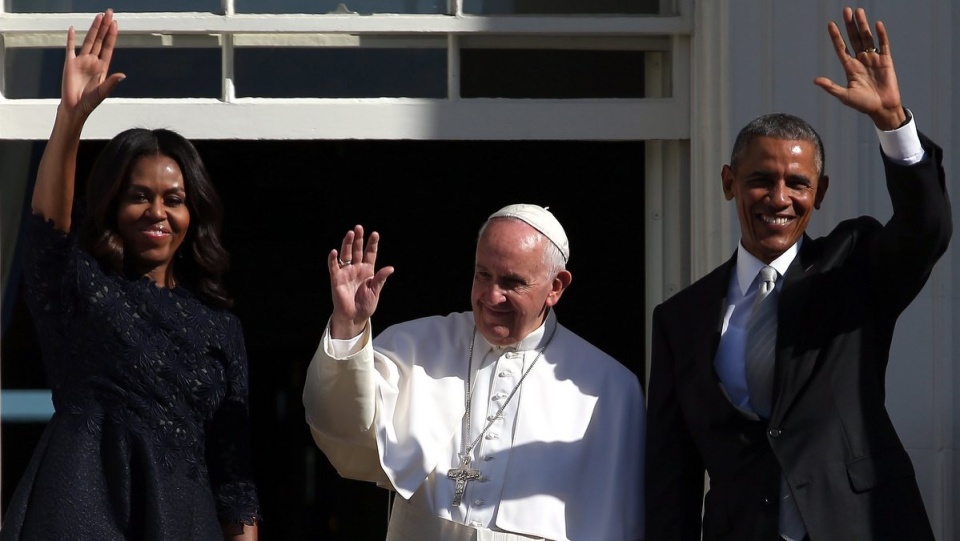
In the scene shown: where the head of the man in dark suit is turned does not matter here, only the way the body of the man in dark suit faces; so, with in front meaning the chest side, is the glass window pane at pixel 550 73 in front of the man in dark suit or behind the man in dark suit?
behind

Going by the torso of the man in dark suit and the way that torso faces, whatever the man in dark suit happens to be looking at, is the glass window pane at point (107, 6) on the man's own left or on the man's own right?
on the man's own right

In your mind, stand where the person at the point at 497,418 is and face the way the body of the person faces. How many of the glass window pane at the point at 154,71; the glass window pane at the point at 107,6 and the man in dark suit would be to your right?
2

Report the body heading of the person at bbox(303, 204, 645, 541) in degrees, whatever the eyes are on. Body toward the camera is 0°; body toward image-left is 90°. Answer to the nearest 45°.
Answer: approximately 45°

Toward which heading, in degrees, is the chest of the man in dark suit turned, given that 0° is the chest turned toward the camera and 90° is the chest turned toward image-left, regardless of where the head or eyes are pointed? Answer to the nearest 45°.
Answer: approximately 0°

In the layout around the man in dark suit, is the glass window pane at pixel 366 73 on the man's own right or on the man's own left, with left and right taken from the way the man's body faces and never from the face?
on the man's own right

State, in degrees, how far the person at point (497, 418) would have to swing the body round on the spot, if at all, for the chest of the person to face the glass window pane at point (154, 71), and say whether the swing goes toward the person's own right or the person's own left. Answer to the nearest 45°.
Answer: approximately 90° to the person's own right

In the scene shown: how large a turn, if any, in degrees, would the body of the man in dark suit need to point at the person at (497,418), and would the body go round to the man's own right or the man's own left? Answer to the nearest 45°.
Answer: approximately 90° to the man's own right
